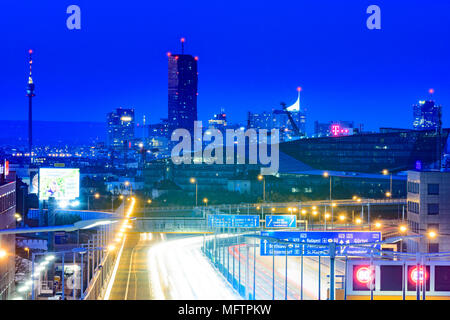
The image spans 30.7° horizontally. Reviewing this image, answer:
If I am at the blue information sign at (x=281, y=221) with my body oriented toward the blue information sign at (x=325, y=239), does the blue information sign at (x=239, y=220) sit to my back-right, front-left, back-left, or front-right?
back-right

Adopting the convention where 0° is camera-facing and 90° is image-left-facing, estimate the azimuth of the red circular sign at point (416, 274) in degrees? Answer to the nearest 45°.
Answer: approximately 0°

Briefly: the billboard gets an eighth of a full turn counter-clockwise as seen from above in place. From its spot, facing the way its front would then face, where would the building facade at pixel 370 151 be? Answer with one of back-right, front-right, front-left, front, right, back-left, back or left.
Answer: left

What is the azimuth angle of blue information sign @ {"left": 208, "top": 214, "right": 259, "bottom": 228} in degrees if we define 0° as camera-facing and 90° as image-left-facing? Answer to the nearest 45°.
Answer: approximately 0°

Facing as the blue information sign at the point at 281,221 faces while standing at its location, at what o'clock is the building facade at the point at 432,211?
The building facade is roughly at 9 o'clock from the blue information sign.

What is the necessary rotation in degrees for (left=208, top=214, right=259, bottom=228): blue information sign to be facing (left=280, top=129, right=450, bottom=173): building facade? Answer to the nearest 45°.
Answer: approximately 180°

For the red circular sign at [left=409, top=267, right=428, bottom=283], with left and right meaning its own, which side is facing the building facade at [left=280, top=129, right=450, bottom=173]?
back
